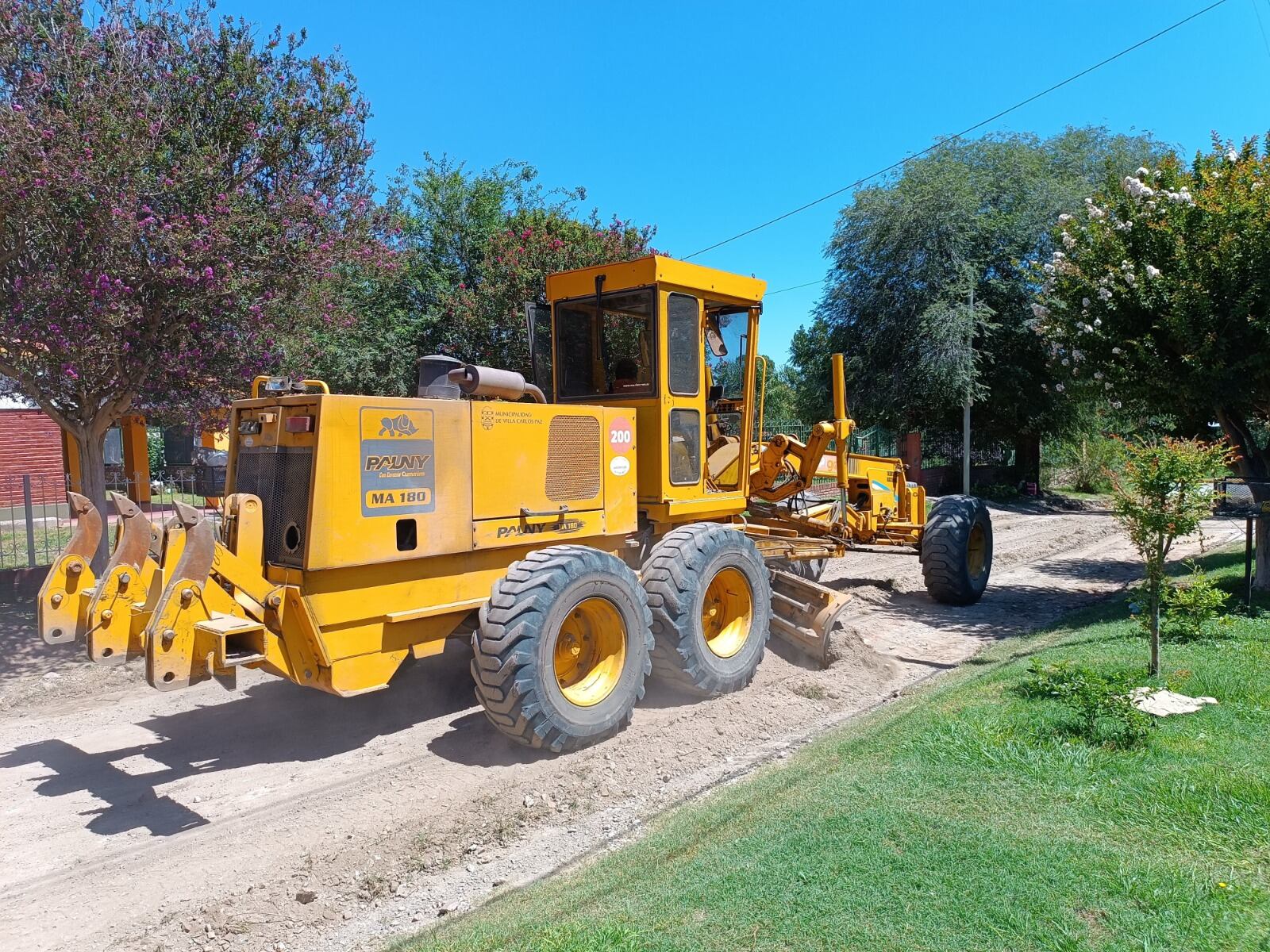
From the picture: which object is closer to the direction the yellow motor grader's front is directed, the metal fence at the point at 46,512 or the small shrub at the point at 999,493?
the small shrub

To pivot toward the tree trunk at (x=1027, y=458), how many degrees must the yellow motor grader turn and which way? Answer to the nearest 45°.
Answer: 0° — it already faces it

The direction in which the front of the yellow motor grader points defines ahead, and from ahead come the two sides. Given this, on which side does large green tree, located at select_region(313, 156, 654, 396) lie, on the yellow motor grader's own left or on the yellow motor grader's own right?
on the yellow motor grader's own left

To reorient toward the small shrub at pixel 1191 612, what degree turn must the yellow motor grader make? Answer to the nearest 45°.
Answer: approximately 45° to its right

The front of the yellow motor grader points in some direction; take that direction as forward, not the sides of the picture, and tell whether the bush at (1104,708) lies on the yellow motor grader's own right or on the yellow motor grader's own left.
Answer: on the yellow motor grader's own right

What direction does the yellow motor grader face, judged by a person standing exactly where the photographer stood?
facing away from the viewer and to the right of the viewer

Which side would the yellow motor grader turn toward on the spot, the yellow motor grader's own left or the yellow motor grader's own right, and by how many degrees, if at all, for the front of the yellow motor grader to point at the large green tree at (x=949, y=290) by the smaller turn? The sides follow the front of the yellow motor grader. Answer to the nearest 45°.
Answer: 0° — it already faces it

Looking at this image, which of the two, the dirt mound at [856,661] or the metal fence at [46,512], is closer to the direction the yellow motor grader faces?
the dirt mound

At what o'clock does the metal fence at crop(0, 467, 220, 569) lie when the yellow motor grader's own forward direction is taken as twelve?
The metal fence is roughly at 9 o'clock from the yellow motor grader.

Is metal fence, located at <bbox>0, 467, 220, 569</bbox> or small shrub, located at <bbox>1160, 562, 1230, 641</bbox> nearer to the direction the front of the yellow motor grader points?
the small shrub
